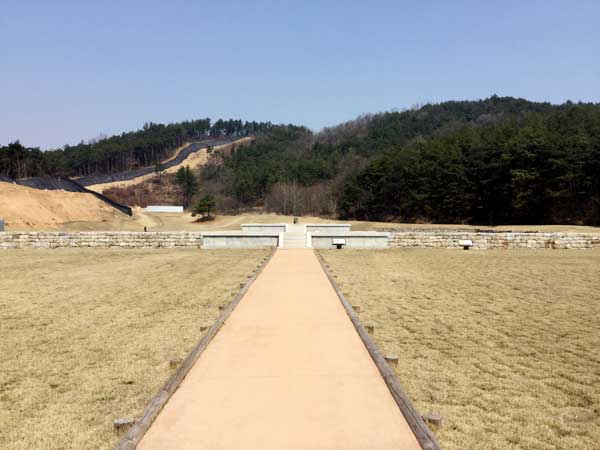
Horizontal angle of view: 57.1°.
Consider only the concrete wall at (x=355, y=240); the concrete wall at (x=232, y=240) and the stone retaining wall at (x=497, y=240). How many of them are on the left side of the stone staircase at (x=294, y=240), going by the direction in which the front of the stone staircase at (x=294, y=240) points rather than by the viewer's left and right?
2

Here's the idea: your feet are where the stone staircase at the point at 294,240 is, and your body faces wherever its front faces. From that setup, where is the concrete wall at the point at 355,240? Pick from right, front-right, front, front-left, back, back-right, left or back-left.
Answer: left

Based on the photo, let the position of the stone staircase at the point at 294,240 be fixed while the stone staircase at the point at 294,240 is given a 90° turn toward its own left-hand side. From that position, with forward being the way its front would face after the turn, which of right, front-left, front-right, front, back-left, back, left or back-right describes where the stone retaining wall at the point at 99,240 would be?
back

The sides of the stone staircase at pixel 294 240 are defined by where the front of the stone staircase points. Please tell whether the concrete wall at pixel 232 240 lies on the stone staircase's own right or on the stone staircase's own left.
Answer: on the stone staircase's own right

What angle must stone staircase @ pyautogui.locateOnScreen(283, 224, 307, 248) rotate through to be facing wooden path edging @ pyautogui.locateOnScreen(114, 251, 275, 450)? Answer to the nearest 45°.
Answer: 0° — it already faces it

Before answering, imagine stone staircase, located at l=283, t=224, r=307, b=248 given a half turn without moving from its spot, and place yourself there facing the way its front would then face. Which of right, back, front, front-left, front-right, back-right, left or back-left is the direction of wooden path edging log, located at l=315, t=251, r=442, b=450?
back

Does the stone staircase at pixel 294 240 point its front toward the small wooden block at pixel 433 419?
yes

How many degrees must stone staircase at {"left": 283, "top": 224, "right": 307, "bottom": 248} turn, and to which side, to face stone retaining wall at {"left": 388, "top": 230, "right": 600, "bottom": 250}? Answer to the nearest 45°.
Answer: approximately 90° to its left

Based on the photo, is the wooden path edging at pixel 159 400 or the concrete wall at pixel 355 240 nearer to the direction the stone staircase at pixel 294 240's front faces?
the wooden path edging

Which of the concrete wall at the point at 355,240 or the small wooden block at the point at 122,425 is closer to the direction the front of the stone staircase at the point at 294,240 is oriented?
the small wooden block

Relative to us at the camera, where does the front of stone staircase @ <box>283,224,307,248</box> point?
facing the viewer

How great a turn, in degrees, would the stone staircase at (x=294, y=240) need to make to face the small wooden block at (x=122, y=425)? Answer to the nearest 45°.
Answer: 0° — it already faces it

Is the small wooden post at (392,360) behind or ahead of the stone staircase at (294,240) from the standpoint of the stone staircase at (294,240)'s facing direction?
ahead
